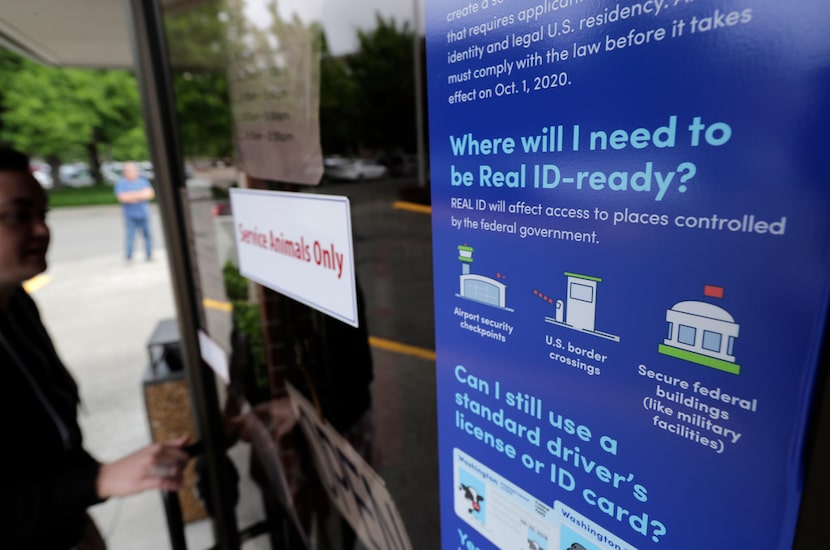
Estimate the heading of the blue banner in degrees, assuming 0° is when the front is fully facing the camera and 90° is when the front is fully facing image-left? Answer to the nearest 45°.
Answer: approximately 45°

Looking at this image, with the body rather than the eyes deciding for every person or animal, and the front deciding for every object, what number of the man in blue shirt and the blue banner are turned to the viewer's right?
0

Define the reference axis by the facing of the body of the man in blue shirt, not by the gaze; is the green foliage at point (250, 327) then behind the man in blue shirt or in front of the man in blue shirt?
in front

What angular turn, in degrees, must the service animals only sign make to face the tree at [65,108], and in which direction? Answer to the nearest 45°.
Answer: approximately 135° to its right

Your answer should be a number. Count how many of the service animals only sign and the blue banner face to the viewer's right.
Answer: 0

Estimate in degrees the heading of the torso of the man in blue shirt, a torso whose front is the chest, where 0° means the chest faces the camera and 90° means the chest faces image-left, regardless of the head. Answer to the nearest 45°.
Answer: approximately 0°

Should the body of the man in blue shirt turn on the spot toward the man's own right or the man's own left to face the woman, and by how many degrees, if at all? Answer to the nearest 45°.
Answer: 0° — they already face them

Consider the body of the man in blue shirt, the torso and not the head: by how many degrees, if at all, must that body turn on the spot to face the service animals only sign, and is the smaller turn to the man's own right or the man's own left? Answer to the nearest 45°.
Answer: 0° — they already face it

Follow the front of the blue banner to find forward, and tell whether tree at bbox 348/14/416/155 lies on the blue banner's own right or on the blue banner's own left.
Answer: on the blue banner's own right

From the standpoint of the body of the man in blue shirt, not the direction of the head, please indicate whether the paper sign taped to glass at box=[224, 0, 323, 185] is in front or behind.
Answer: in front
